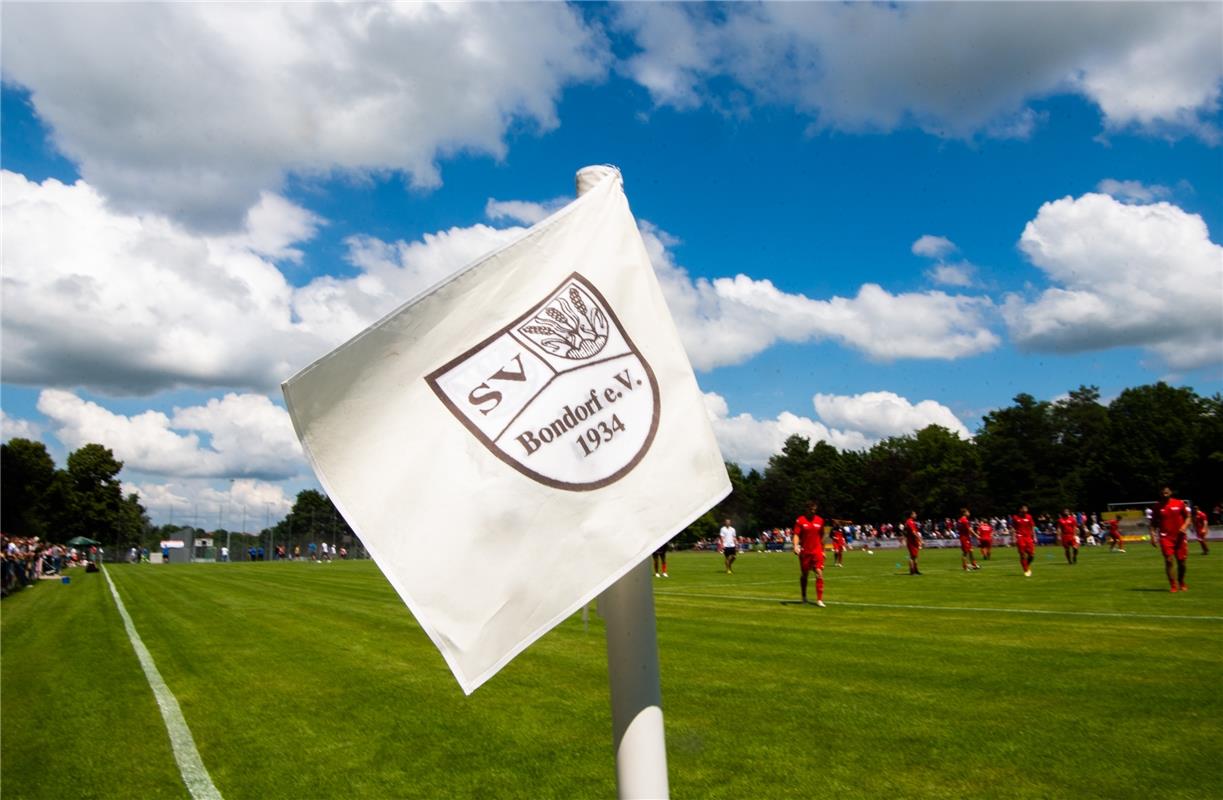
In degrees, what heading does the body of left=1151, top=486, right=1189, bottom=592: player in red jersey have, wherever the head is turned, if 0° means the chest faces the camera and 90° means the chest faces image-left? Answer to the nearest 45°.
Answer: approximately 0°

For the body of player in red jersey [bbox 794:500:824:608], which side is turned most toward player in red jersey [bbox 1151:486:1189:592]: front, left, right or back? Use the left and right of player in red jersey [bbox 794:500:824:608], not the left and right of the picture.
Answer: left

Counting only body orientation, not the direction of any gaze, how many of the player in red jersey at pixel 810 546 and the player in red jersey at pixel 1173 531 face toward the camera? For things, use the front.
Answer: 2

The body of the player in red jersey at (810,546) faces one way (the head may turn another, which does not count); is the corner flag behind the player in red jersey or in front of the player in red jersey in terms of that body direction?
in front

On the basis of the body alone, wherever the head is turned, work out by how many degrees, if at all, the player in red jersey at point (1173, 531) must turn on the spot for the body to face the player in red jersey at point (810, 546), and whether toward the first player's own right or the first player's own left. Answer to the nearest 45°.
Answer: approximately 45° to the first player's own right

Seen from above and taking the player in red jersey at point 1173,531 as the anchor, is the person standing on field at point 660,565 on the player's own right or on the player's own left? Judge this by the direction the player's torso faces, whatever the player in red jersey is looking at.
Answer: on the player's own right
